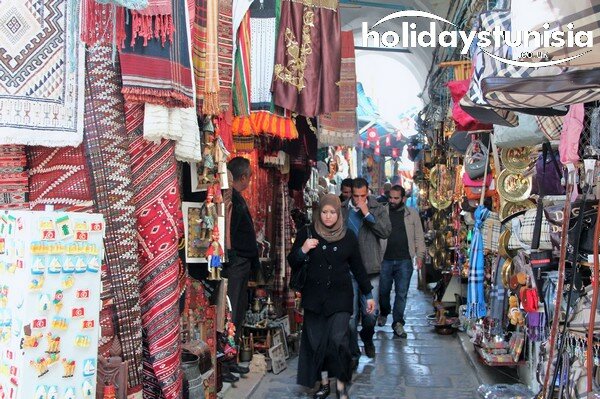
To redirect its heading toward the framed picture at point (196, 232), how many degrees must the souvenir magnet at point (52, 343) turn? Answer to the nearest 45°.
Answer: approximately 135° to its left

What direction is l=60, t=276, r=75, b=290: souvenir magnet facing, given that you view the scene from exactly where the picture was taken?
facing the viewer

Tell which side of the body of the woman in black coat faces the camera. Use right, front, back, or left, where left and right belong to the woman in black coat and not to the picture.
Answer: front

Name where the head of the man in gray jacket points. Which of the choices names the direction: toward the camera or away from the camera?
toward the camera

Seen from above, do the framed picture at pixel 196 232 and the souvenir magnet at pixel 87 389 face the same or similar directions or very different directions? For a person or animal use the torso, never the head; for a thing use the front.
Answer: same or similar directions

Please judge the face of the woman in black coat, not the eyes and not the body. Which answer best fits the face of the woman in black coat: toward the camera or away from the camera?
toward the camera

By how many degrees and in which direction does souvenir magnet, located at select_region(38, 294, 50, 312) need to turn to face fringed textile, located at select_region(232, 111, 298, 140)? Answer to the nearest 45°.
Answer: approximately 135° to its left

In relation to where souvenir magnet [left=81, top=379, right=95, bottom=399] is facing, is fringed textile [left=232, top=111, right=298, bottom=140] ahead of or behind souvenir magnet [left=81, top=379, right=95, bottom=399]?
behind

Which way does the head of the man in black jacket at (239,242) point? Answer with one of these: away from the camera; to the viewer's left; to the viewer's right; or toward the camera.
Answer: to the viewer's right
